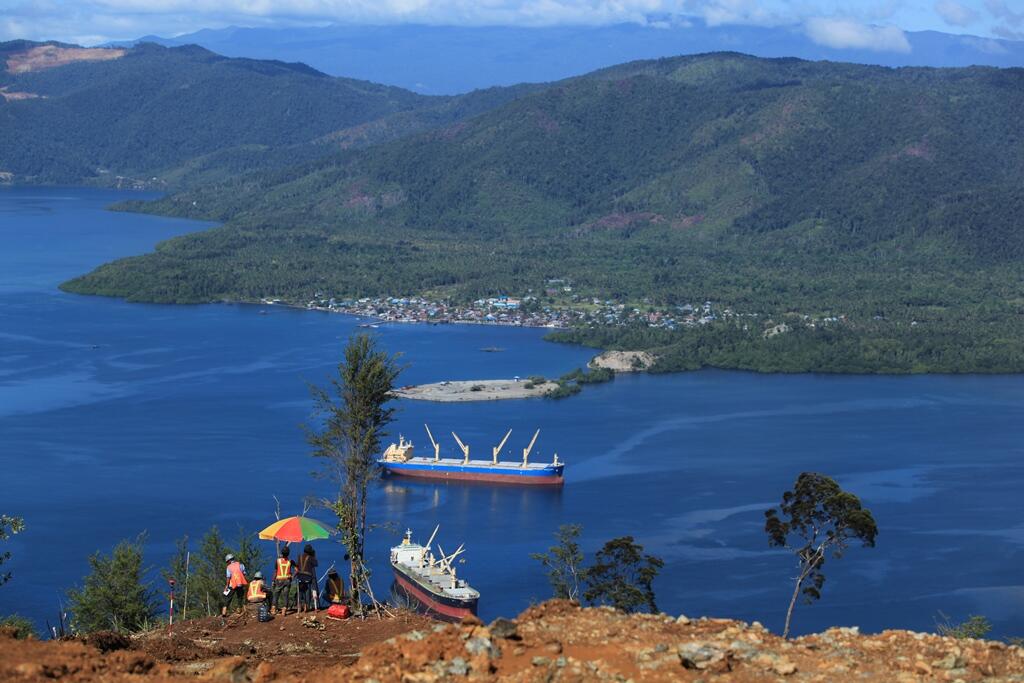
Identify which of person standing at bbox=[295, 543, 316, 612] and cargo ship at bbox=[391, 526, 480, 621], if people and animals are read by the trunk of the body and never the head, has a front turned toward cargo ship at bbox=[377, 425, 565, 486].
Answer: the person standing

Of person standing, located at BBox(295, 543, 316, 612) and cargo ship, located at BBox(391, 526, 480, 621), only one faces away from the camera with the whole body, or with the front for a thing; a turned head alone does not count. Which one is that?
the person standing

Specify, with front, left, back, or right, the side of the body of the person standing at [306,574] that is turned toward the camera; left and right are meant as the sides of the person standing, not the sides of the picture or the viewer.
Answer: back

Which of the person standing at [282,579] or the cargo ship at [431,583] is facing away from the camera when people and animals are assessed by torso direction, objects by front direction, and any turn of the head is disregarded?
the person standing

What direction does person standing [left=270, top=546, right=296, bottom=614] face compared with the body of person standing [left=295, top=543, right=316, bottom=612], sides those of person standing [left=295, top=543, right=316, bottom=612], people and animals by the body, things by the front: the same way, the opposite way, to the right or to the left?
the same way

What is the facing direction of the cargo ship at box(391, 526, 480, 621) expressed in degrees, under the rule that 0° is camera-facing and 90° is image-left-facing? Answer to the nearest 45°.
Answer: approximately 315°

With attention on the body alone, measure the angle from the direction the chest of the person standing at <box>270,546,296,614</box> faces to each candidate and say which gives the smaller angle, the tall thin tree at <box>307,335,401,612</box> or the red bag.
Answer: the tall thin tree

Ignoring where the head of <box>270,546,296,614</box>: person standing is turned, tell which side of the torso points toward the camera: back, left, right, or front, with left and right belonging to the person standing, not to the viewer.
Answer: back

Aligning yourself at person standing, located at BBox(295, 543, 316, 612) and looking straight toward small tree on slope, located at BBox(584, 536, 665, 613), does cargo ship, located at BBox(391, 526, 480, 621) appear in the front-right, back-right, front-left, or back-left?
front-left

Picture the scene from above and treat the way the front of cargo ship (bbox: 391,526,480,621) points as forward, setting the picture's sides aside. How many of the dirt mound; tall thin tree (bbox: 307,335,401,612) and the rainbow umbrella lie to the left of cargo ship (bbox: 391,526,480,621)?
0
